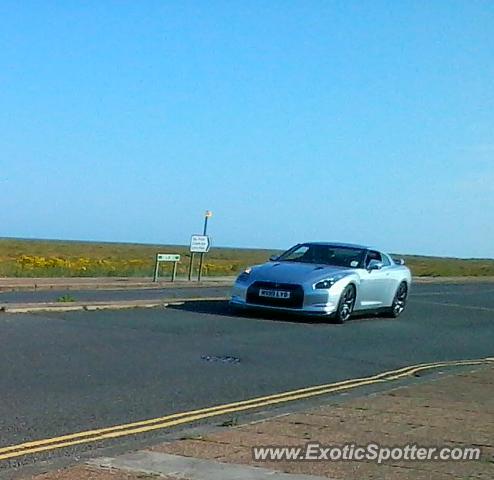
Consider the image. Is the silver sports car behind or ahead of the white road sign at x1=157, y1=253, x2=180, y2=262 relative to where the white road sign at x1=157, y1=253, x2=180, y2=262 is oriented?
ahead

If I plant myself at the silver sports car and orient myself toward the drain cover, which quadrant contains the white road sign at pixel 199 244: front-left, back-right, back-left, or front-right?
back-right

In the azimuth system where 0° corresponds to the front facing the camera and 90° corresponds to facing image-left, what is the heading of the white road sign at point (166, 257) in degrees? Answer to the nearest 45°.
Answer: approximately 0°

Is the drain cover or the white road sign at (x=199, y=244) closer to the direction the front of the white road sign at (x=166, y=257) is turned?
the drain cover

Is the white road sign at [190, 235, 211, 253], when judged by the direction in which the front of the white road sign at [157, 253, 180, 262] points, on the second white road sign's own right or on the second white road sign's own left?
on the second white road sign's own left

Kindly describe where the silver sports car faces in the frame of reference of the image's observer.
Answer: facing the viewer and to the left of the viewer

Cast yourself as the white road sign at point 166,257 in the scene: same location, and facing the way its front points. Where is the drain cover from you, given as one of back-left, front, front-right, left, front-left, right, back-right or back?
front

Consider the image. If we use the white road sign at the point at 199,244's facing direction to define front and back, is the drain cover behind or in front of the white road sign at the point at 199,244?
in front

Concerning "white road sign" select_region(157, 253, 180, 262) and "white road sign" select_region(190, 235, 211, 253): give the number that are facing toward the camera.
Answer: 2

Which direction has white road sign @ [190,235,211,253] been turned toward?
toward the camera

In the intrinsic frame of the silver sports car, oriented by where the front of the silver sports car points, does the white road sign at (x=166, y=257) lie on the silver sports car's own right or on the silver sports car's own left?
on the silver sports car's own right
